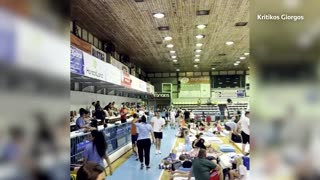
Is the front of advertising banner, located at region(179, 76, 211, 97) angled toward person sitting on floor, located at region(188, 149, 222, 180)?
yes

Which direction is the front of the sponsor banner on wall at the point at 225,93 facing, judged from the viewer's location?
facing the viewer

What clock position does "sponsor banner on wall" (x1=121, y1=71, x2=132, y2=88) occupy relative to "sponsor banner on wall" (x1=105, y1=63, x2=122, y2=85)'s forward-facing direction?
"sponsor banner on wall" (x1=121, y1=71, x2=132, y2=88) is roughly at 8 o'clock from "sponsor banner on wall" (x1=105, y1=63, x2=122, y2=85).

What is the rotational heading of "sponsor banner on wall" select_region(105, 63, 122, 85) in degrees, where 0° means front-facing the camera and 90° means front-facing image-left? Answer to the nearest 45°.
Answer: approximately 315°

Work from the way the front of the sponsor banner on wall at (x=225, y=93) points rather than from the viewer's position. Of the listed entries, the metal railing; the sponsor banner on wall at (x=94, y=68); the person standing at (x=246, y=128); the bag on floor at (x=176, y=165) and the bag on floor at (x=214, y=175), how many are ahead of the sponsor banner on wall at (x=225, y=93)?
5

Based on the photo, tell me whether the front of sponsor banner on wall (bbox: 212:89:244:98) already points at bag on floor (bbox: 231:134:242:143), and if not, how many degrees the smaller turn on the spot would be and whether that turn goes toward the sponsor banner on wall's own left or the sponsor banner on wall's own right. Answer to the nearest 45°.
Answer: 0° — it already faces it

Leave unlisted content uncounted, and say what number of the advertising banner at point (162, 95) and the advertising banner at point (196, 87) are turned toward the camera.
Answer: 2

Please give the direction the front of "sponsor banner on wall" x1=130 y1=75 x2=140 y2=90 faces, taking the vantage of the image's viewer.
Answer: facing the viewer and to the right of the viewer

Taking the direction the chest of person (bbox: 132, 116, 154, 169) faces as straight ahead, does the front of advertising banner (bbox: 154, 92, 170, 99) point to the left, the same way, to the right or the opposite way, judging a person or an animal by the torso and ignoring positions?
the opposite way

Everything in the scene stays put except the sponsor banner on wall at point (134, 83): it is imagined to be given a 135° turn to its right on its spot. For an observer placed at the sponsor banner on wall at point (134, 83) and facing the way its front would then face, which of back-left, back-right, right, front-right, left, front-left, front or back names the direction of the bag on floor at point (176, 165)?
left

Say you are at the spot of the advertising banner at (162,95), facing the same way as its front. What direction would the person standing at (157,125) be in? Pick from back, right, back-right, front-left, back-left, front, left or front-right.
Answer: front

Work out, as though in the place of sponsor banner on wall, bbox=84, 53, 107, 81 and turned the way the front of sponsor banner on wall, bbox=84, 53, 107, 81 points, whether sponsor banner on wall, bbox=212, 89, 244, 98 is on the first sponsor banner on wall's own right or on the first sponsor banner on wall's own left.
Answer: on the first sponsor banner on wall's own left

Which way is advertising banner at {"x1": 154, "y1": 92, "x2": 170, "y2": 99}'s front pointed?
toward the camera
